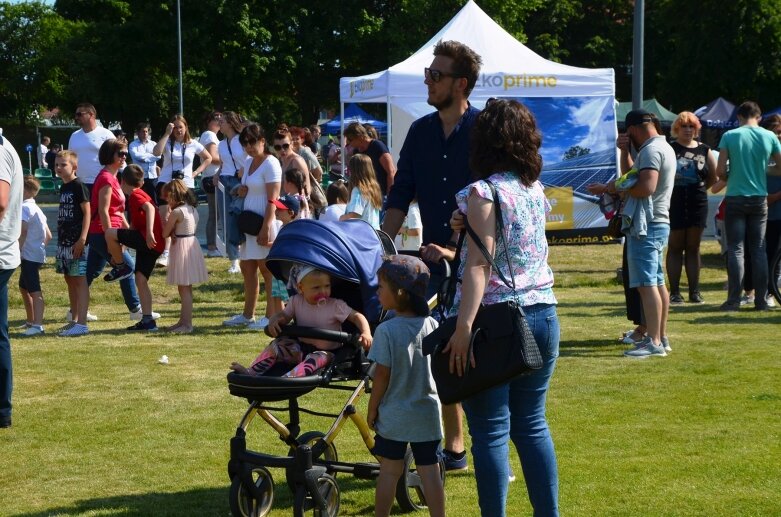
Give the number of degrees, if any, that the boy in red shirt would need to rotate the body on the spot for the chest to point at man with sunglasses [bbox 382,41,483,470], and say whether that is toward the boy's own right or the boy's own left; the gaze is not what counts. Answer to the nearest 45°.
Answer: approximately 90° to the boy's own left

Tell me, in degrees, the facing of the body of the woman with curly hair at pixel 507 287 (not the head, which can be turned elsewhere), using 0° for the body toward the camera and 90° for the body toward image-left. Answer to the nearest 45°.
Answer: approximately 135°

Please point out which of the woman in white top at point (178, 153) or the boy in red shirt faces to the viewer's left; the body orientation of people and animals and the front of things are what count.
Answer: the boy in red shirt

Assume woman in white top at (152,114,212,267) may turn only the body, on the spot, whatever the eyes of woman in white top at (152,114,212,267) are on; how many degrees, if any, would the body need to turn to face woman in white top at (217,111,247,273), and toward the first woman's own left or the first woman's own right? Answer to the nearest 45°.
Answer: approximately 45° to the first woman's own left

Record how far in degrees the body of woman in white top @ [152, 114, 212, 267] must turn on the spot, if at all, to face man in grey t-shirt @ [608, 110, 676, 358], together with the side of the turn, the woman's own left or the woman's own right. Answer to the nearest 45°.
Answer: approximately 45° to the woman's own left

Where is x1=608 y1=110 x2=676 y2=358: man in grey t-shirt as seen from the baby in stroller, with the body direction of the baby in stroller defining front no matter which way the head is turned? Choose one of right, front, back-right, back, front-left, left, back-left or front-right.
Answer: back

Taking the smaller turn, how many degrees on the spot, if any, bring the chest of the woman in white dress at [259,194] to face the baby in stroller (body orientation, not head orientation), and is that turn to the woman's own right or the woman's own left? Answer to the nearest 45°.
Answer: approximately 45° to the woman's own left

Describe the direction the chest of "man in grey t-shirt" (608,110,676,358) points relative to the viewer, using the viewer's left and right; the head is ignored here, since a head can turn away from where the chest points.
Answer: facing to the left of the viewer

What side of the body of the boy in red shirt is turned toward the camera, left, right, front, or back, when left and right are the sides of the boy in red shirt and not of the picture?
left

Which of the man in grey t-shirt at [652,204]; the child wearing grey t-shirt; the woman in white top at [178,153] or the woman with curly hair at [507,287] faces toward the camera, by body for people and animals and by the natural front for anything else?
the woman in white top

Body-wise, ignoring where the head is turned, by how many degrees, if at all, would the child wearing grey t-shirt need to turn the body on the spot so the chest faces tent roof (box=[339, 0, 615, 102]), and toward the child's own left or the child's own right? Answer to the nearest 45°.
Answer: approximately 45° to the child's own right

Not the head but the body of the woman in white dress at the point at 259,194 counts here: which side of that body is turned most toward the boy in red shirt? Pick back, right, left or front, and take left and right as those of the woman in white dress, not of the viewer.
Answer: right

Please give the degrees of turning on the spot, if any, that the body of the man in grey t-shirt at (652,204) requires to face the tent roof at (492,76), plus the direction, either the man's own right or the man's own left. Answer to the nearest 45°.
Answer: approximately 90° to the man's own right

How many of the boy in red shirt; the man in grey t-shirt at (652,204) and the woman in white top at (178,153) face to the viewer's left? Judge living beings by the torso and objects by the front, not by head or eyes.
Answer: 2
